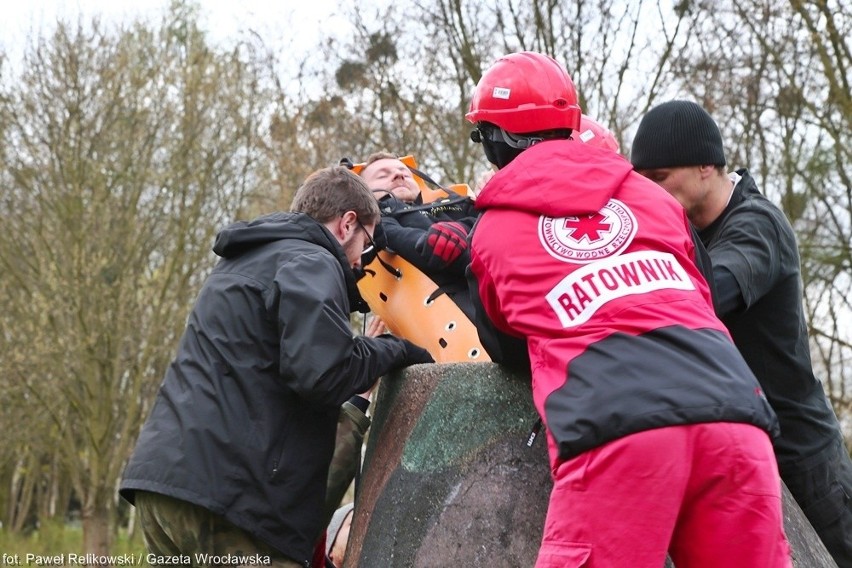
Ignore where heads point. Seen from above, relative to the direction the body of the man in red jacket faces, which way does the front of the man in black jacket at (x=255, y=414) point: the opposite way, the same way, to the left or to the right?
to the right

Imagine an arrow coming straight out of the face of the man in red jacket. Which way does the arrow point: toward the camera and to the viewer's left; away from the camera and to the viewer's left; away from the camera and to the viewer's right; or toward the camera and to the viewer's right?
away from the camera and to the viewer's left

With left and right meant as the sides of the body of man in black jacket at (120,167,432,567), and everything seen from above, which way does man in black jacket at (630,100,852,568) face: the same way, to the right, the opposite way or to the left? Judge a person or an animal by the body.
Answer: the opposite way

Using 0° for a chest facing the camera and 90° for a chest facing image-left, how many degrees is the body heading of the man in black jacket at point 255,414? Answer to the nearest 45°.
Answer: approximately 225°

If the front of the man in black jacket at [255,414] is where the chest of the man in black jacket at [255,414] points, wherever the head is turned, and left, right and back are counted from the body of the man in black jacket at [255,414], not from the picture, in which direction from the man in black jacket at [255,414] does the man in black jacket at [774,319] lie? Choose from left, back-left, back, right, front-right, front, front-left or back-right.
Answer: front-right

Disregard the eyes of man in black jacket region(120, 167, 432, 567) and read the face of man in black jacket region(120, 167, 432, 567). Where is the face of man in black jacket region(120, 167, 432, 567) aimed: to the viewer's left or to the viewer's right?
to the viewer's right

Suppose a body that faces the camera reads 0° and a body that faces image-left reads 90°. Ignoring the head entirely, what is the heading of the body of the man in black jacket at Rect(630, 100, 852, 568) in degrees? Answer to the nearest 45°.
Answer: approximately 90°

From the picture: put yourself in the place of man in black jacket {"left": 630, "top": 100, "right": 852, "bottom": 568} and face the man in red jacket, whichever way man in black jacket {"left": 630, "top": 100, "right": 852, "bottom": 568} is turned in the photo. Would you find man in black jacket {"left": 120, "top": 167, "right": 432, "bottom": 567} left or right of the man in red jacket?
right

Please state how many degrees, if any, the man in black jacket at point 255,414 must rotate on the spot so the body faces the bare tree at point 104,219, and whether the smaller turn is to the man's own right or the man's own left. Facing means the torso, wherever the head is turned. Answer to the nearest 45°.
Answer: approximately 45° to the man's own left

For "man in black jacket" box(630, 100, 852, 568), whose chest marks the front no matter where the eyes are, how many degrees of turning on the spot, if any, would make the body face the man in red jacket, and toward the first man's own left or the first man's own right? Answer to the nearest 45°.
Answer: approximately 90° to the first man's own left

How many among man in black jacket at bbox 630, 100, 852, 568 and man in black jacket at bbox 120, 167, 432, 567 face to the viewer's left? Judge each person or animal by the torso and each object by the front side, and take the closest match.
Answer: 1

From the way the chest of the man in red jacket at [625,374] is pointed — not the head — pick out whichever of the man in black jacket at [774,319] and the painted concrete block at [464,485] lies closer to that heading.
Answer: the painted concrete block

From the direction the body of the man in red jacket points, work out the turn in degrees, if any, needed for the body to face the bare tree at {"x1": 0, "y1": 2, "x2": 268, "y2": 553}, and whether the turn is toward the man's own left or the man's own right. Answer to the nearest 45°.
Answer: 0° — they already face it
